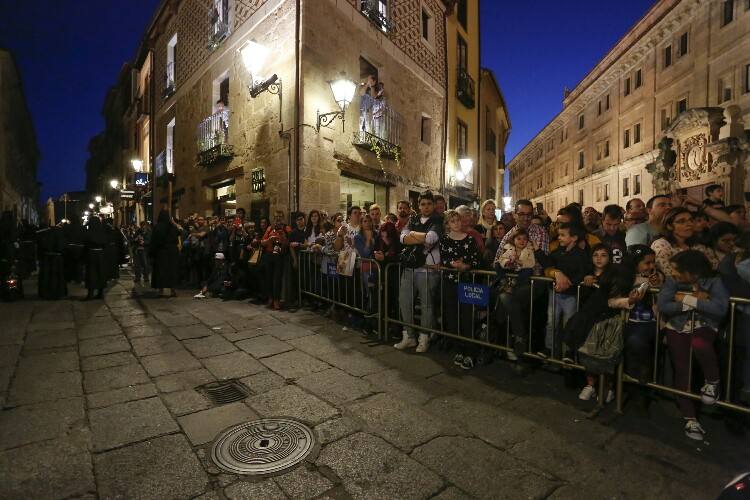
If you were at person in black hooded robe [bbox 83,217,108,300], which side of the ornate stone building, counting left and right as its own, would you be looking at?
front

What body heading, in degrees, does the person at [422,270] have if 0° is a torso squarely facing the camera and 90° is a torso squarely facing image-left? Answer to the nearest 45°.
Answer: approximately 45°

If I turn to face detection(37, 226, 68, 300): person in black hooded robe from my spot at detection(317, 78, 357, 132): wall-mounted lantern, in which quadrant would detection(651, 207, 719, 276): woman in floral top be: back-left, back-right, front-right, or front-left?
back-left

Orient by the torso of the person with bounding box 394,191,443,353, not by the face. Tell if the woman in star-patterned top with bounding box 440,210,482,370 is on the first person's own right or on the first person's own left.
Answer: on the first person's own left

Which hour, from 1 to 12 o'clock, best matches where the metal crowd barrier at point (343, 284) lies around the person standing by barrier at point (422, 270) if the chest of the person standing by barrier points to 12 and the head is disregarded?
The metal crowd barrier is roughly at 3 o'clock from the person standing by barrier.

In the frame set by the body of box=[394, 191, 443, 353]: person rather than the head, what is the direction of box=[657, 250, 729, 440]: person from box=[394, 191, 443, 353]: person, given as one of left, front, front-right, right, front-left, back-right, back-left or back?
left

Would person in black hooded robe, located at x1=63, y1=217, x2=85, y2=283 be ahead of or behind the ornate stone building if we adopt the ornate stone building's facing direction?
ahead

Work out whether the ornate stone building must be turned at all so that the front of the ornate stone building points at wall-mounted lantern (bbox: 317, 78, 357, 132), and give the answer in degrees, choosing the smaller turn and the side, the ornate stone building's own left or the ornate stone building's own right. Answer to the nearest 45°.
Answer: approximately 45° to the ornate stone building's own left

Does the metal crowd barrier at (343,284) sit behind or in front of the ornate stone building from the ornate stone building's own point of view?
in front

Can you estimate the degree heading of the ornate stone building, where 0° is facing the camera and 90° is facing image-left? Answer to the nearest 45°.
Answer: approximately 45°

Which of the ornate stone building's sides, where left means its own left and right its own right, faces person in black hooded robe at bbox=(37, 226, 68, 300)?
front

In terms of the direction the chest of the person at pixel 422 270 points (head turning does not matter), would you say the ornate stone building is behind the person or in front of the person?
behind
